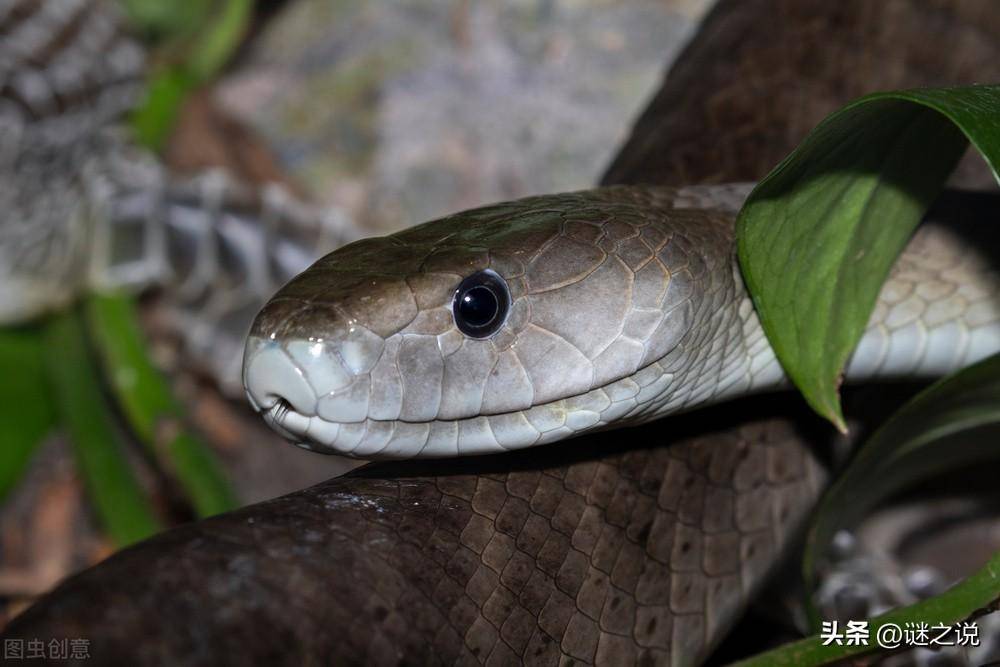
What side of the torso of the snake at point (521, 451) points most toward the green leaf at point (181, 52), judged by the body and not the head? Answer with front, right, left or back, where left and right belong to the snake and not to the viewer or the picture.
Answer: right

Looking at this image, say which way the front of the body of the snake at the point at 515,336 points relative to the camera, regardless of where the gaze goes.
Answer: to the viewer's left

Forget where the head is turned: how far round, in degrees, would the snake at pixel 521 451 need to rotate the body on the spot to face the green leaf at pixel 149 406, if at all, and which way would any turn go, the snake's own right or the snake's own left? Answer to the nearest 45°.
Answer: approximately 45° to the snake's own right

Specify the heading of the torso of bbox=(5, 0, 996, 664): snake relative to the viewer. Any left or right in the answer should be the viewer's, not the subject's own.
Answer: facing to the left of the viewer

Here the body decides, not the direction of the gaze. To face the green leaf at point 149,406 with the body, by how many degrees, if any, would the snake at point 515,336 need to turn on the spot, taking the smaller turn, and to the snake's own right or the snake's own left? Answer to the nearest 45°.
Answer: approximately 45° to the snake's own right
